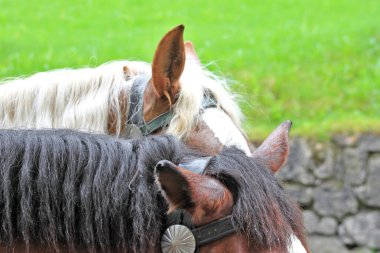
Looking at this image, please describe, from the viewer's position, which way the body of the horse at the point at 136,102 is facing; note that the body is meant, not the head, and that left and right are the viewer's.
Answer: facing to the right of the viewer

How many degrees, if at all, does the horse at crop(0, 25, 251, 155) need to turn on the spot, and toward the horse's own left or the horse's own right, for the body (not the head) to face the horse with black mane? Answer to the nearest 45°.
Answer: approximately 90° to the horse's own right
